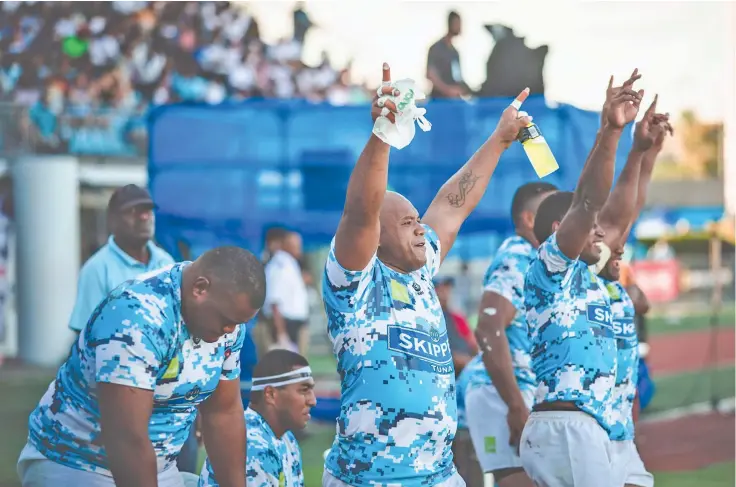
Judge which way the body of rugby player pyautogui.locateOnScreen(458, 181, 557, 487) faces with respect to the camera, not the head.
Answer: to the viewer's right

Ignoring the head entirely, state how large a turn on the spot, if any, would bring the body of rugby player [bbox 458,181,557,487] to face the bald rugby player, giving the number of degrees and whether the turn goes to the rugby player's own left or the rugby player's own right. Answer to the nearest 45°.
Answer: approximately 90° to the rugby player's own right

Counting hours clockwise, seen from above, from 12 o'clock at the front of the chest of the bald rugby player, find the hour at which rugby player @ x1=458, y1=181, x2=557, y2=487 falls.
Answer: The rugby player is roughly at 8 o'clock from the bald rugby player.

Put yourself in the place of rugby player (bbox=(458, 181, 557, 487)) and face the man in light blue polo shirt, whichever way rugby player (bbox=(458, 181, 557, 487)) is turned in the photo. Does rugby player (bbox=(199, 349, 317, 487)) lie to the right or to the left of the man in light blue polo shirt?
left

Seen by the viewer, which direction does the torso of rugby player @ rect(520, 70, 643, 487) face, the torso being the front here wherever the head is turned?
to the viewer's right

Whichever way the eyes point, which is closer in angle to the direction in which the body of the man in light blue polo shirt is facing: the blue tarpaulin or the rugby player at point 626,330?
the rugby player

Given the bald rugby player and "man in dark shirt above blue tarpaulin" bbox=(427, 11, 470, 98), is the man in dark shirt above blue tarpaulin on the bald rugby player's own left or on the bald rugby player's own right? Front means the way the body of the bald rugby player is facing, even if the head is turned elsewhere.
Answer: on the bald rugby player's own left

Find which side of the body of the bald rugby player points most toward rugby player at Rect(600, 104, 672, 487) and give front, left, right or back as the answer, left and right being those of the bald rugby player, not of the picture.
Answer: left

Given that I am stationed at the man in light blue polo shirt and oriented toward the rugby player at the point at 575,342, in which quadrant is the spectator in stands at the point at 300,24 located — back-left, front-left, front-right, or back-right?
back-left
